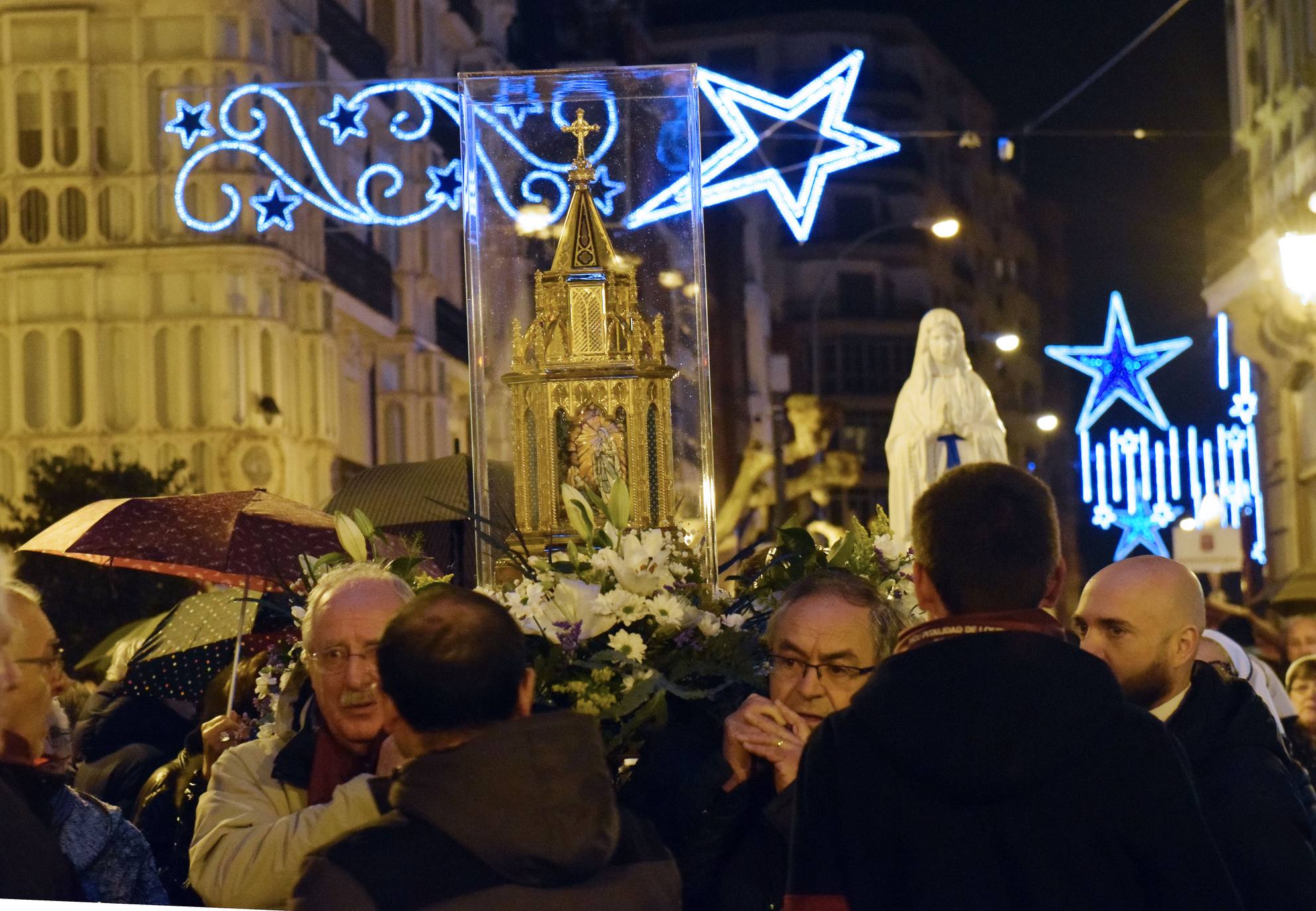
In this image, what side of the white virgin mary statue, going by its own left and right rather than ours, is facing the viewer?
front

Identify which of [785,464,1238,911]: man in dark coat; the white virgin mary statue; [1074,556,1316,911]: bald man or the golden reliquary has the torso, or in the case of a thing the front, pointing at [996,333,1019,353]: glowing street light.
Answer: the man in dark coat

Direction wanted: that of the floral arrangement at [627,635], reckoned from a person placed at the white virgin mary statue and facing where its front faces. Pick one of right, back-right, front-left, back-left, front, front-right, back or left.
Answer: front

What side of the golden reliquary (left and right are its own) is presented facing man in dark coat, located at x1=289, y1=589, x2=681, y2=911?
front

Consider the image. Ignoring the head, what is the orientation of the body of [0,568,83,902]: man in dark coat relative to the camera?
to the viewer's right

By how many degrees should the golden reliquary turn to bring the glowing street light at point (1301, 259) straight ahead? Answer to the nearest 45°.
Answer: approximately 135° to its left

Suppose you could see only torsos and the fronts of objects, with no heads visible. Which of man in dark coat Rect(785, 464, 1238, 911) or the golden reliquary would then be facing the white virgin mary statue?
the man in dark coat

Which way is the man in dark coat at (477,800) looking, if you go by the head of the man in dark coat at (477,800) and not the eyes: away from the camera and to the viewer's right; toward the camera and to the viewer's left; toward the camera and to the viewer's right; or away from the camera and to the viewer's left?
away from the camera and to the viewer's left

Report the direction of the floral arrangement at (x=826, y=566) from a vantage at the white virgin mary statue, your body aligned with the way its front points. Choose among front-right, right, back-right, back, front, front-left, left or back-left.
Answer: front

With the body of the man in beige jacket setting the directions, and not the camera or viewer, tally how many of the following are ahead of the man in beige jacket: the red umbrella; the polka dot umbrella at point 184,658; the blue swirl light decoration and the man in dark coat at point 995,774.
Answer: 1

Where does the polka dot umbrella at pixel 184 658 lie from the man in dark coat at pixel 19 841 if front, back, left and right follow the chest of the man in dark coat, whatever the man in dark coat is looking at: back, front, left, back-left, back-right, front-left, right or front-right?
left

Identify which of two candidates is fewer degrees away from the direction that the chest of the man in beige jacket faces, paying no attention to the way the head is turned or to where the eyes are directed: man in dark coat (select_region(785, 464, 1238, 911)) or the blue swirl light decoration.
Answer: the man in dark coat

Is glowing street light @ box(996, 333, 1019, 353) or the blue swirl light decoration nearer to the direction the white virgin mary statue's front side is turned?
the blue swirl light decoration

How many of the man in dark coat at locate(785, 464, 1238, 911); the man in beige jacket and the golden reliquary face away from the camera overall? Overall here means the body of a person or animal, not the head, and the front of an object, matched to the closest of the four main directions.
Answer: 1

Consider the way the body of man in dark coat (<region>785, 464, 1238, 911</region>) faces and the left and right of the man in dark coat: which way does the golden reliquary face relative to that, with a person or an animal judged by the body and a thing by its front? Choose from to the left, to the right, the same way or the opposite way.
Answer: the opposite way

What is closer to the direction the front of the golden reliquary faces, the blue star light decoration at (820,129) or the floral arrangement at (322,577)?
the floral arrangement

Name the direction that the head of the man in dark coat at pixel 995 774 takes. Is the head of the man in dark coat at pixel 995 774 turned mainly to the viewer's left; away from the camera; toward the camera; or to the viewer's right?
away from the camera

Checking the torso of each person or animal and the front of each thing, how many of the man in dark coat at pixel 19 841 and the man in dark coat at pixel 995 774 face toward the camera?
0

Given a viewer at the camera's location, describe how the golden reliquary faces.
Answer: facing the viewer
